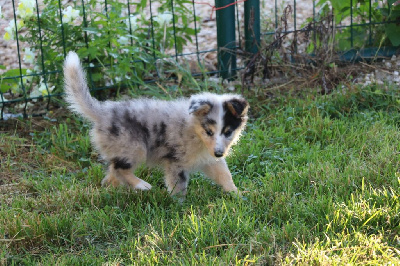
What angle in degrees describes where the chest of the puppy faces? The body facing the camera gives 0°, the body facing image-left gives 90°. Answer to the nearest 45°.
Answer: approximately 270°

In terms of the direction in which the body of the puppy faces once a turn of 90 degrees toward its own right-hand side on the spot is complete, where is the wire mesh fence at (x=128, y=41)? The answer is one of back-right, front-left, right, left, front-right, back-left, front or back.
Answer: back
